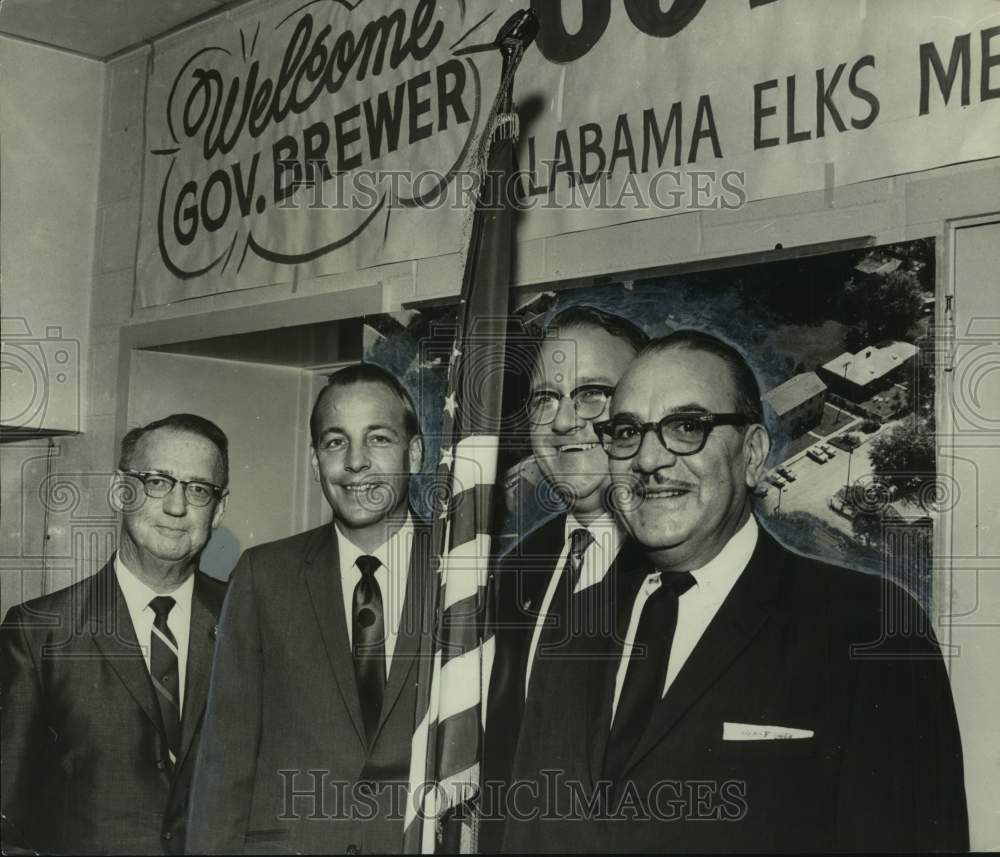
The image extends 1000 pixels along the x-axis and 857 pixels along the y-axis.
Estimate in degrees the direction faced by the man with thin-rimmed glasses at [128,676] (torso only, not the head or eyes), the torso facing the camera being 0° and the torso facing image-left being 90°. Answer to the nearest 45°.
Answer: approximately 315°

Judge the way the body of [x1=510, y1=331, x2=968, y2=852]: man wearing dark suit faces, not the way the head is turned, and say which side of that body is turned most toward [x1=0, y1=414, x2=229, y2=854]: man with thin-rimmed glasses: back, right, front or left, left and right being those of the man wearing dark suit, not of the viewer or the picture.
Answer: right

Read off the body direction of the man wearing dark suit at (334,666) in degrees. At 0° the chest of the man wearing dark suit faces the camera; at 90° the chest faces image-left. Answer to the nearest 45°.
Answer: approximately 315°

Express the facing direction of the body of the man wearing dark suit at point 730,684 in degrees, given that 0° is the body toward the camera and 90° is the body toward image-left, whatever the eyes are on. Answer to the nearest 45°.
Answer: approximately 45°

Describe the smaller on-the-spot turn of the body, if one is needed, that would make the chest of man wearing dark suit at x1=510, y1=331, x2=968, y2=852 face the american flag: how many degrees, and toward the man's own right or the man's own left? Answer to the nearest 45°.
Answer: approximately 45° to the man's own right
